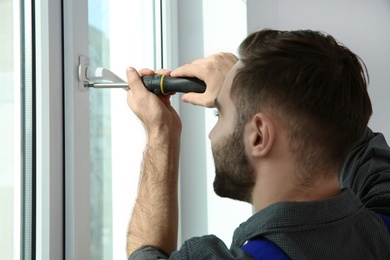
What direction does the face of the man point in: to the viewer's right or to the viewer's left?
to the viewer's left

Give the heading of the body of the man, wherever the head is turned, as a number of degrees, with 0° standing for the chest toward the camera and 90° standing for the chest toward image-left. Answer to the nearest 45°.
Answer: approximately 135°

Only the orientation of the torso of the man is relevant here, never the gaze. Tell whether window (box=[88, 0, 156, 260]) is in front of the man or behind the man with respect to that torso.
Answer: in front
